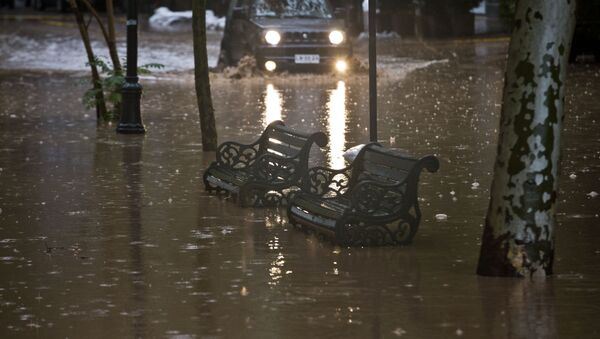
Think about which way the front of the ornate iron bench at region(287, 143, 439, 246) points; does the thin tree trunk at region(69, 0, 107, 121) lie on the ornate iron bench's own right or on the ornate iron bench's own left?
on the ornate iron bench's own right

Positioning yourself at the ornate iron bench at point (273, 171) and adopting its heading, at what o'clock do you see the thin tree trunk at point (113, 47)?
The thin tree trunk is roughly at 4 o'clock from the ornate iron bench.

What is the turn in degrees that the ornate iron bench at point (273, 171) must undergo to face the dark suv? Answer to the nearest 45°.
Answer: approximately 135° to its right

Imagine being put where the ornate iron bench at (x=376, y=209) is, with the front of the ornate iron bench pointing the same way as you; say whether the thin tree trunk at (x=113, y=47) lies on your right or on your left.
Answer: on your right

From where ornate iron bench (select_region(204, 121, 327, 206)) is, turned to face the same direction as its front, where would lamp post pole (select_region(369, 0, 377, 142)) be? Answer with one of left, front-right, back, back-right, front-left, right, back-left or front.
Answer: back

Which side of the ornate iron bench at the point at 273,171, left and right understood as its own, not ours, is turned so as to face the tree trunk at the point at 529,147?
left

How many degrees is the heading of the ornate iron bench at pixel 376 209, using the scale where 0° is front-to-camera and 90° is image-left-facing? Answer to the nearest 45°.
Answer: approximately 45°

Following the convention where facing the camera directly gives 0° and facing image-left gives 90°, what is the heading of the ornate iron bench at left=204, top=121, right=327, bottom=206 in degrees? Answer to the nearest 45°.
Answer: approximately 45°

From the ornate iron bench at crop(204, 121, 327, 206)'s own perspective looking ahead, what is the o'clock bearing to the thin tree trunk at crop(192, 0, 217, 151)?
The thin tree trunk is roughly at 4 o'clock from the ornate iron bench.

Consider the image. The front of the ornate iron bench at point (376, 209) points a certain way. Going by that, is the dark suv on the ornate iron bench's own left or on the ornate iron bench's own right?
on the ornate iron bench's own right
